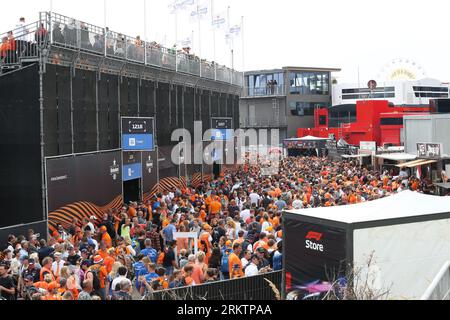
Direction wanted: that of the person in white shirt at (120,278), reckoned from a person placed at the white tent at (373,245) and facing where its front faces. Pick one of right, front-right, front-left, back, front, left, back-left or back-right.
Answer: front-right

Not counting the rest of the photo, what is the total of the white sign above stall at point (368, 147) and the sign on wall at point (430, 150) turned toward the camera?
2

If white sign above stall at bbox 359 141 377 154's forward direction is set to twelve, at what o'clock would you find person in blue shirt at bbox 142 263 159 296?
The person in blue shirt is roughly at 12 o'clock from the white sign above stall.

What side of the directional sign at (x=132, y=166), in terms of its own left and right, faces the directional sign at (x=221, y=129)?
left

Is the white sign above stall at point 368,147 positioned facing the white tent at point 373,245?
yes

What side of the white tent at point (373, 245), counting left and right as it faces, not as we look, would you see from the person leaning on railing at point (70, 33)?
right
